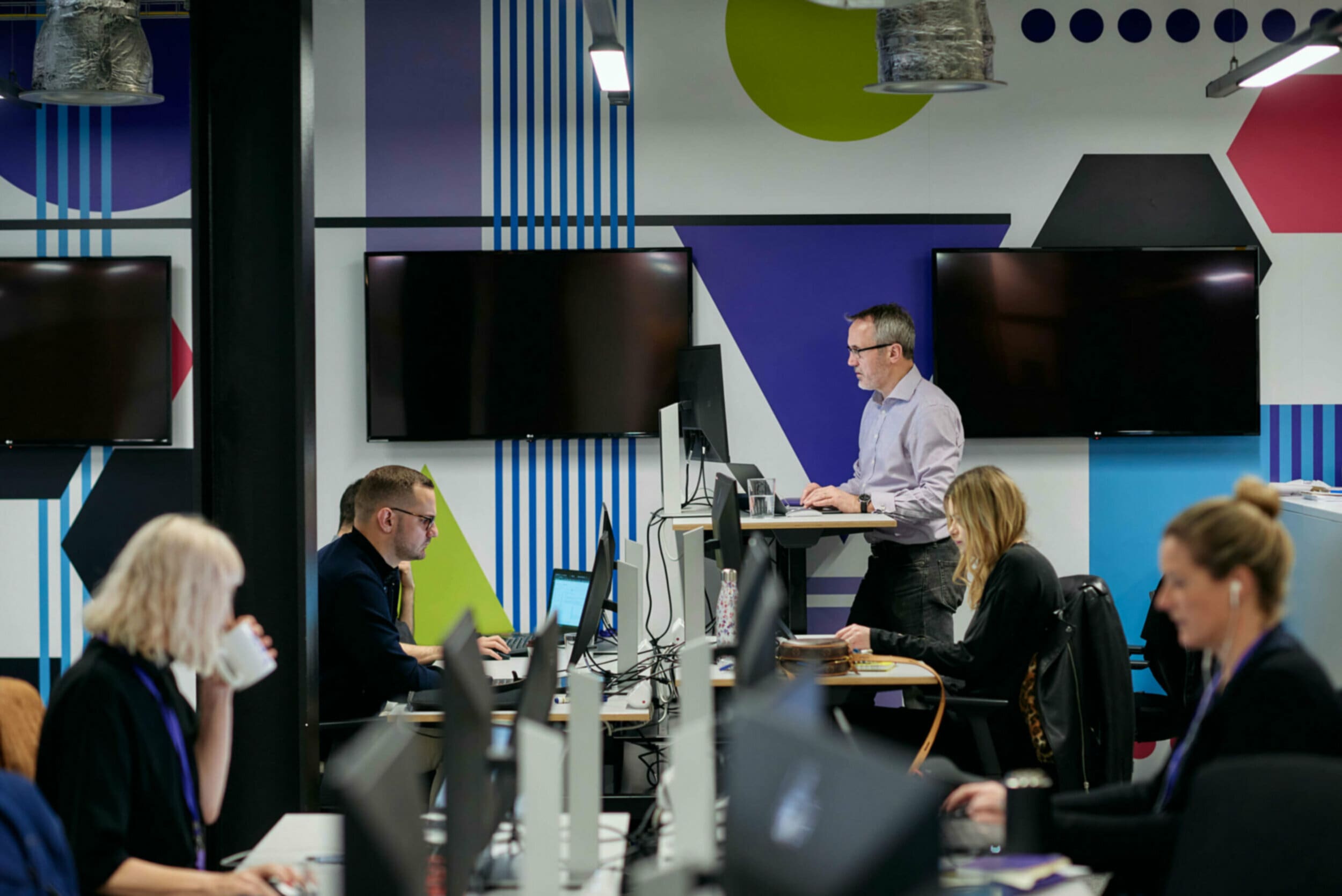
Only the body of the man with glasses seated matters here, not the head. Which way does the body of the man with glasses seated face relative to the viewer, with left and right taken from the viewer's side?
facing to the right of the viewer

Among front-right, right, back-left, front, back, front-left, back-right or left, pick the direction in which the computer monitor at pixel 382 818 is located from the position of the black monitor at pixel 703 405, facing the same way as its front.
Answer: back-right

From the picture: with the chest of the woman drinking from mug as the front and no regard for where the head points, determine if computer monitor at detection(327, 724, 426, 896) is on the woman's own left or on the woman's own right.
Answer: on the woman's own right

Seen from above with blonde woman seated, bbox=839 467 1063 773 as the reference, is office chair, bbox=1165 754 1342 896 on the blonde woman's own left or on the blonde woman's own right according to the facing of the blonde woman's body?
on the blonde woman's own left

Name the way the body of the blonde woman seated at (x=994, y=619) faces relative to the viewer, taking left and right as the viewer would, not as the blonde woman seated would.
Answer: facing to the left of the viewer

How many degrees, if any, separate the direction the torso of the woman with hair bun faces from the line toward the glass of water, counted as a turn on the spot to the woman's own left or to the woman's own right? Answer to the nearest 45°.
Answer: approximately 45° to the woman's own right

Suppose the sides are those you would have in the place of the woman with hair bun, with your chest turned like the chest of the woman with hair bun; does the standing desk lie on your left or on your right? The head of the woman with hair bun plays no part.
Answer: on your right

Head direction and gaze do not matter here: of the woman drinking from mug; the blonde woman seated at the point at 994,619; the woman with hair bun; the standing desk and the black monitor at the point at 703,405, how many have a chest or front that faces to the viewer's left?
2

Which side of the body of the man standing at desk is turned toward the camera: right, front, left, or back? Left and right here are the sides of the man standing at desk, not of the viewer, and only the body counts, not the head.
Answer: left

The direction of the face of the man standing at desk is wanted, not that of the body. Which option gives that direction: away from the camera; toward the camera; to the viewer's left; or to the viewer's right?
to the viewer's left

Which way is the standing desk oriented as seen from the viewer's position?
to the viewer's right

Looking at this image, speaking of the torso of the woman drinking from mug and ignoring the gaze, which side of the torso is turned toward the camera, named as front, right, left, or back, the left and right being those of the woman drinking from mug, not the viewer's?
right

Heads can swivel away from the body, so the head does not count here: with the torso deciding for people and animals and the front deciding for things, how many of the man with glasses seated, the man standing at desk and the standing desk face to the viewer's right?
2

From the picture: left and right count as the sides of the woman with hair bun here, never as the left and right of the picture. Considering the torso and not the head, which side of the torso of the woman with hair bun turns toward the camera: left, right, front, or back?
left

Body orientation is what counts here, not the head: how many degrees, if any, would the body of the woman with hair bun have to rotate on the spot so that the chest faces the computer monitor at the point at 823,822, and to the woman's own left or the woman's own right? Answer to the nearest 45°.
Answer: approximately 90° to the woman's own left

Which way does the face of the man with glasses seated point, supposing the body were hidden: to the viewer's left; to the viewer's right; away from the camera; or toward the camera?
to the viewer's right
